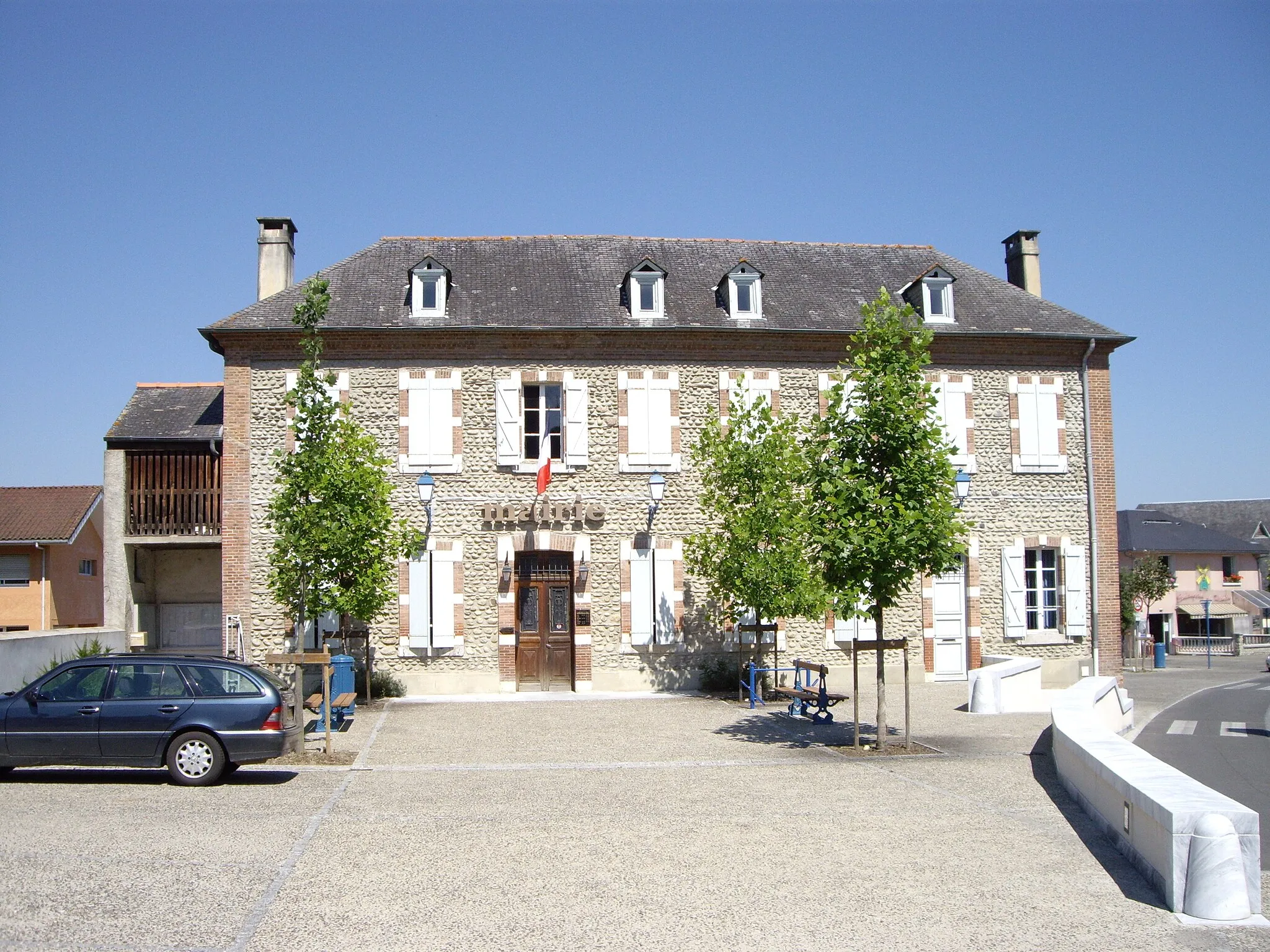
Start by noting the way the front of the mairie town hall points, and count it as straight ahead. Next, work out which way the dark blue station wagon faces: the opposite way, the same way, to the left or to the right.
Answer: to the right

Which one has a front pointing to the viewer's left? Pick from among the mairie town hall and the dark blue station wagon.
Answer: the dark blue station wagon

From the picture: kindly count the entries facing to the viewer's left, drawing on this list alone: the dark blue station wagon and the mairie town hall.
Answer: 1

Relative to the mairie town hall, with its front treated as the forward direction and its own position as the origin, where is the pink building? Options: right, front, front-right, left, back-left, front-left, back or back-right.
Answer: back-left

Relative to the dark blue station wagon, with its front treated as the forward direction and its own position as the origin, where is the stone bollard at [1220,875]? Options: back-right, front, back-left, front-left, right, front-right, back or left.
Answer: back-left

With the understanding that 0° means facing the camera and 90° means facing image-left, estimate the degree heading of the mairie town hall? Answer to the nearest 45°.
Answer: approximately 0°

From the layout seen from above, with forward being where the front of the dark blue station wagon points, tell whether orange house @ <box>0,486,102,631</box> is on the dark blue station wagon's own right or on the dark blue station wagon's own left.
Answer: on the dark blue station wagon's own right

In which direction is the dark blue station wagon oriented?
to the viewer's left
